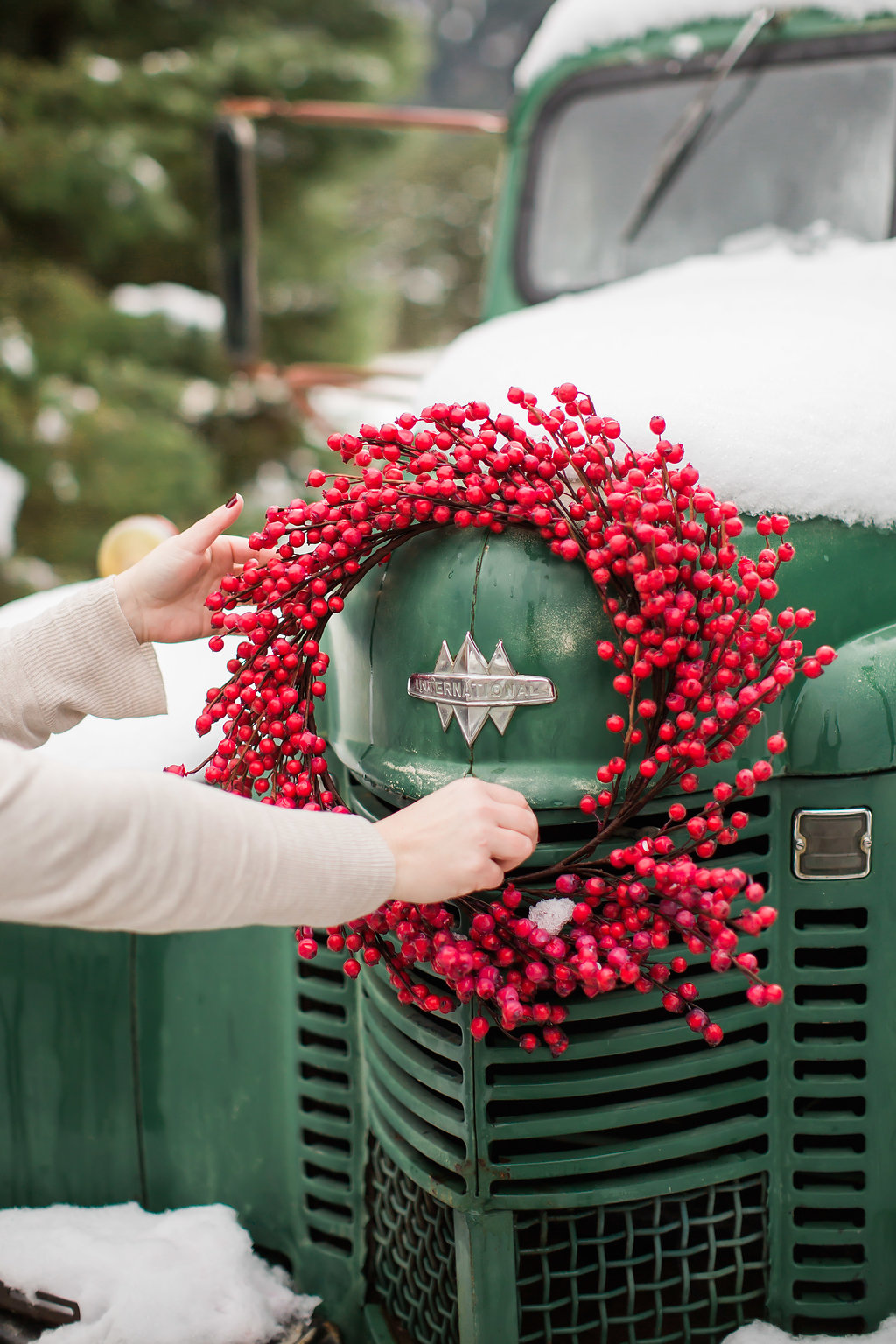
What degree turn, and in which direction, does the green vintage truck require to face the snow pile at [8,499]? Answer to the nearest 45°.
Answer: approximately 90° to its right
